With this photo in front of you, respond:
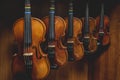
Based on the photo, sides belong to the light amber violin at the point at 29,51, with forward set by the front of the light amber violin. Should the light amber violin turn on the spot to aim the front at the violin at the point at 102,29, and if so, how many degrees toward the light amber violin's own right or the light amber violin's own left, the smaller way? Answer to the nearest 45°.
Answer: approximately 135° to the light amber violin's own left

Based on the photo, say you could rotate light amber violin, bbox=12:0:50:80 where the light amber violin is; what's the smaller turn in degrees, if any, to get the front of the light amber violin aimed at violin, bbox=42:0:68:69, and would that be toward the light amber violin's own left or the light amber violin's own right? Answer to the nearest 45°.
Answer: approximately 135° to the light amber violin's own left

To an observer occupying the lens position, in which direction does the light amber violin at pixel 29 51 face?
facing the viewer

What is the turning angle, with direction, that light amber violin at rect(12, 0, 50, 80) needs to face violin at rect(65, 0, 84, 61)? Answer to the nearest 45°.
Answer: approximately 135° to its left

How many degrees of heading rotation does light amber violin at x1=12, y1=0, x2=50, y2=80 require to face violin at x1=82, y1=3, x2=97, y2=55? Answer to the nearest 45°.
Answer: approximately 135° to its left
